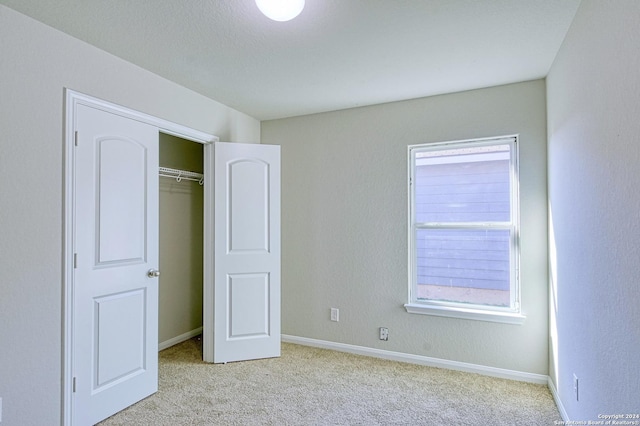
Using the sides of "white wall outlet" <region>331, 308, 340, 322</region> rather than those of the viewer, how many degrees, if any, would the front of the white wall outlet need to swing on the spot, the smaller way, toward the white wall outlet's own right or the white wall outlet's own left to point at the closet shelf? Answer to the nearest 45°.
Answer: approximately 90° to the white wall outlet's own right

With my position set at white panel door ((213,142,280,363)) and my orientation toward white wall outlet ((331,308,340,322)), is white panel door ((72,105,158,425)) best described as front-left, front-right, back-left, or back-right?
back-right

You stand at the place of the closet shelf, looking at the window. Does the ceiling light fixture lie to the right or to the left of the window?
right

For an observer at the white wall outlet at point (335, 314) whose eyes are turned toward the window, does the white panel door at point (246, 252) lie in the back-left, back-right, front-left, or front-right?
back-right

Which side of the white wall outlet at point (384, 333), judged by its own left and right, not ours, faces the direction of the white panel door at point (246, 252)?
right

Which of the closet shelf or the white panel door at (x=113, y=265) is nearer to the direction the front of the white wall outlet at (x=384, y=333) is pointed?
the white panel door

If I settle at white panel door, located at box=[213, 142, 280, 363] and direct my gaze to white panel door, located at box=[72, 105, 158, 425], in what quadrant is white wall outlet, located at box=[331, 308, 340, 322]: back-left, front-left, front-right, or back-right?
back-left

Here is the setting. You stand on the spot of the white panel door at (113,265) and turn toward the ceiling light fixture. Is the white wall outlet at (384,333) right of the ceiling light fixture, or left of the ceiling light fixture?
left

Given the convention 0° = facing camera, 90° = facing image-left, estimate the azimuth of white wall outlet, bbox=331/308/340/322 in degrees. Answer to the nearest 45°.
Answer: approximately 0°
